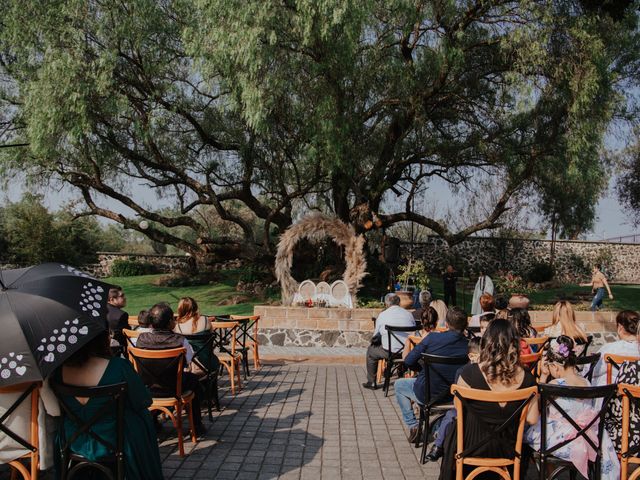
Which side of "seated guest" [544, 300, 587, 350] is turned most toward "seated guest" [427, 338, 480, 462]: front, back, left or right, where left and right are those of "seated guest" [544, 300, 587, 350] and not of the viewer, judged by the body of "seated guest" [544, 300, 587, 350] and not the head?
back

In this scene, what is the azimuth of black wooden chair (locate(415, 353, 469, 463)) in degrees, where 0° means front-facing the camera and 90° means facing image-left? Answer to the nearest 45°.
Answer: approximately 180°

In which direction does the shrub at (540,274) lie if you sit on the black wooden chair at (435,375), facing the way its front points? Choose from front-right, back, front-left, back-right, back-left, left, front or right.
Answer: front

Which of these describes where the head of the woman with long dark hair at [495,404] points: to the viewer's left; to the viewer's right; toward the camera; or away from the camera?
away from the camera

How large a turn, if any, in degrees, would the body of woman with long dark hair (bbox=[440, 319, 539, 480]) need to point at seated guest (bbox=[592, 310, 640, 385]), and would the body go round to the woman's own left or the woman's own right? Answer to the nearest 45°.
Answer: approximately 45° to the woman's own right

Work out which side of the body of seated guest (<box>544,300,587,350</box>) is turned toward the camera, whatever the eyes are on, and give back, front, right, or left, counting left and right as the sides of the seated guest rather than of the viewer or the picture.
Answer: back

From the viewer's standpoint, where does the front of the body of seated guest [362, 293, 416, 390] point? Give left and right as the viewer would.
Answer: facing away from the viewer and to the left of the viewer

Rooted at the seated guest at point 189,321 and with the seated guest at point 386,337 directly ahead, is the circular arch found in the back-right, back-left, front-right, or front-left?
front-left

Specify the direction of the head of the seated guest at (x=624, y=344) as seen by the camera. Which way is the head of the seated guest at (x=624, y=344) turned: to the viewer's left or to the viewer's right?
to the viewer's left

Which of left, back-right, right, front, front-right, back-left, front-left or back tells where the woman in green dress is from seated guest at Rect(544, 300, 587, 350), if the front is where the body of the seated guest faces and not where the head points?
back-left

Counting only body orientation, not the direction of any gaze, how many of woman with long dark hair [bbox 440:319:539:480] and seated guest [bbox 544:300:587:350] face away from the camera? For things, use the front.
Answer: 2

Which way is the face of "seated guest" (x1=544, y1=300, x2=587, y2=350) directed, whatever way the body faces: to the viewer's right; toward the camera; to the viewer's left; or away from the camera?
away from the camera

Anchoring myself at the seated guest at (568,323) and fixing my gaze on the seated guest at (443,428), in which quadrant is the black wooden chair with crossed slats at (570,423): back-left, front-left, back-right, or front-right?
front-left

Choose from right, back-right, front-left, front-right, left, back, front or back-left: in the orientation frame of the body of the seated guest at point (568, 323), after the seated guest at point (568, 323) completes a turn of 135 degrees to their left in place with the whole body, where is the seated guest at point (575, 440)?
front-left
